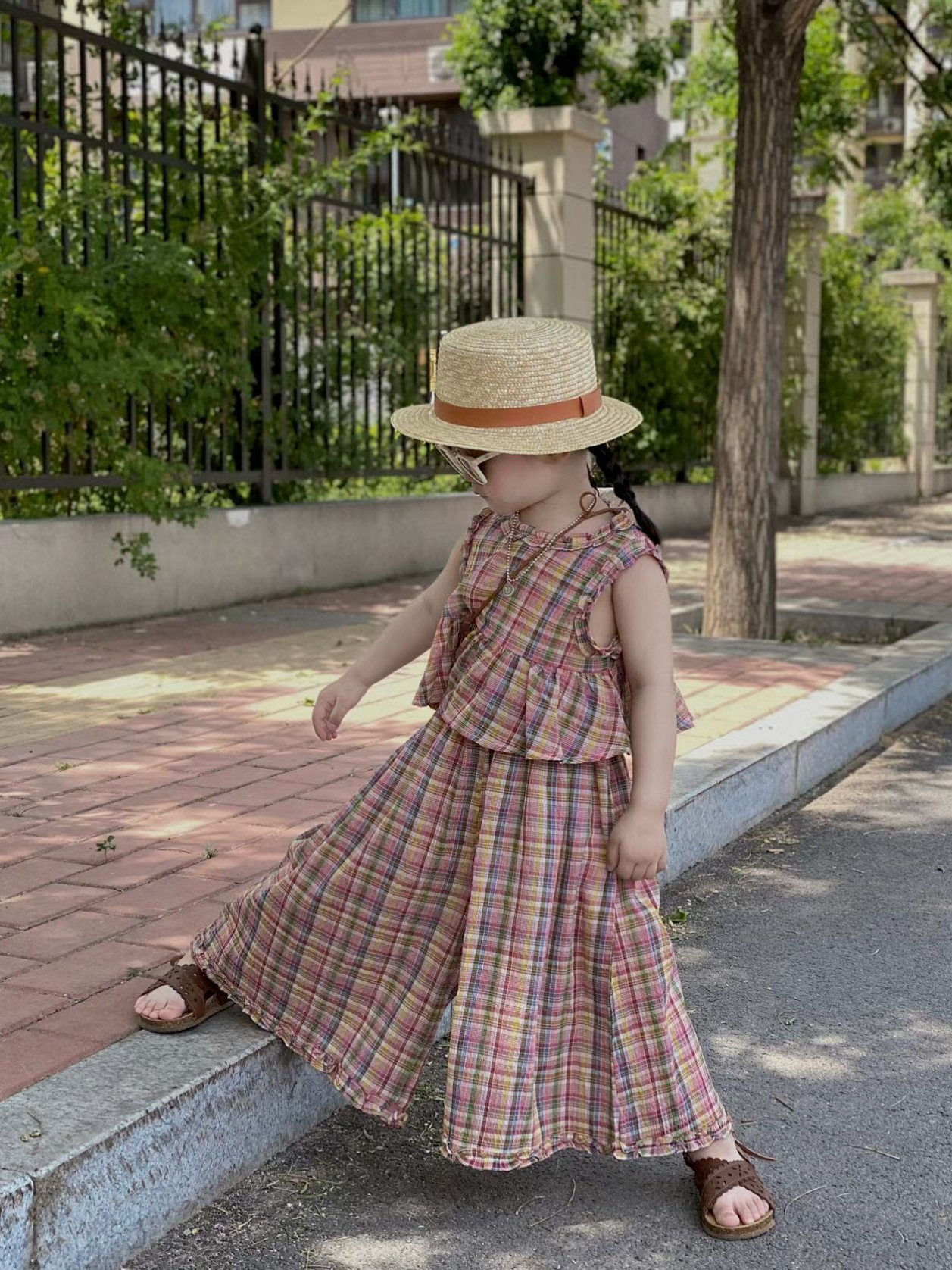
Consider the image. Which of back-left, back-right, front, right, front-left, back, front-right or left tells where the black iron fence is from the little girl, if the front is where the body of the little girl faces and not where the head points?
back-right

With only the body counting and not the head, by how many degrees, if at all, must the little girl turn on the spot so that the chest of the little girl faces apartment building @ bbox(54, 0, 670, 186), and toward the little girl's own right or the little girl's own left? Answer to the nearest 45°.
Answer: approximately 135° to the little girl's own right

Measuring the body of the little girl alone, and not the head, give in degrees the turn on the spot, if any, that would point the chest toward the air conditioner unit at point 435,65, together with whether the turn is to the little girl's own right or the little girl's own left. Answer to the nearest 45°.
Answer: approximately 135° to the little girl's own right

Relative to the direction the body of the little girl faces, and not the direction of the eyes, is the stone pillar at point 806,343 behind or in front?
behind

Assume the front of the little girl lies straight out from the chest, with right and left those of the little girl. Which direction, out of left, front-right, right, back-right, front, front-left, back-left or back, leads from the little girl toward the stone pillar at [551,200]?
back-right

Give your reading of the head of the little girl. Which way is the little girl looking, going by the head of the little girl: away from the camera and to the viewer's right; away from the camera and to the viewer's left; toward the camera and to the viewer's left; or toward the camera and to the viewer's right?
toward the camera and to the viewer's left

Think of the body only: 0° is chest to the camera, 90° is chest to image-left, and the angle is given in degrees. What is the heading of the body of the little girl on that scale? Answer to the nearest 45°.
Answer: approximately 45°

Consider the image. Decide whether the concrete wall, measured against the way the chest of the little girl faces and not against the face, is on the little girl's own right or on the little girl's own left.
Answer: on the little girl's own right
